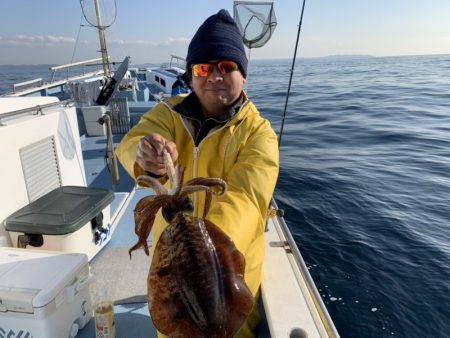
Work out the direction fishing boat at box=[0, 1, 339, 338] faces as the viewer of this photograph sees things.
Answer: facing away from the viewer
